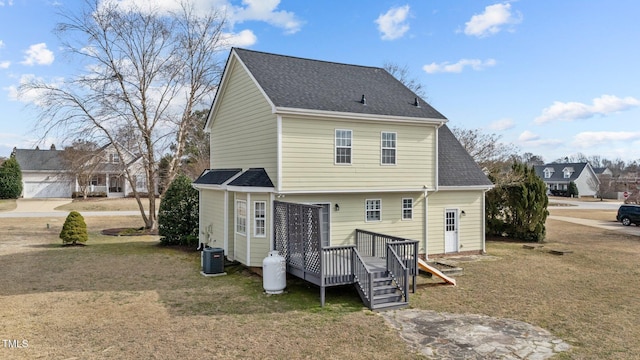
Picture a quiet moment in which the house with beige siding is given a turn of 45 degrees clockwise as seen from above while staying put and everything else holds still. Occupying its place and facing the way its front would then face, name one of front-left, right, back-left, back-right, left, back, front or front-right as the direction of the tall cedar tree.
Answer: front-right

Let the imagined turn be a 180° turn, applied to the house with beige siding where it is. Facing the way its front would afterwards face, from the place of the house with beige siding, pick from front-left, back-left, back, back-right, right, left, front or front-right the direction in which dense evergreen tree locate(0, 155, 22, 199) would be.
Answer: back

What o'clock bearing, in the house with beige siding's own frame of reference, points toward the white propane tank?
The white propane tank is roughly at 8 o'clock from the house with beige siding.

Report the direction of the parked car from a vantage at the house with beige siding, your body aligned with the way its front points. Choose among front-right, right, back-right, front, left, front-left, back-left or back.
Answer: right

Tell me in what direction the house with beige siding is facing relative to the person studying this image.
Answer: facing away from the viewer and to the left of the viewer

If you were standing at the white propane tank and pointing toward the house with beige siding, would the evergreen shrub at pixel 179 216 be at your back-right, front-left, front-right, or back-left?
front-left

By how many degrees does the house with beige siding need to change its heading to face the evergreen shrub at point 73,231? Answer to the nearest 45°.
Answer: approximately 45° to its left

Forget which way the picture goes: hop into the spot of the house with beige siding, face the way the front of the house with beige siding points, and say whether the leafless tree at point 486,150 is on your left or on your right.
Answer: on your right

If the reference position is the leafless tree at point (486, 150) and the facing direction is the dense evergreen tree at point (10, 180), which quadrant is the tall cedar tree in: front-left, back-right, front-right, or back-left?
back-left
